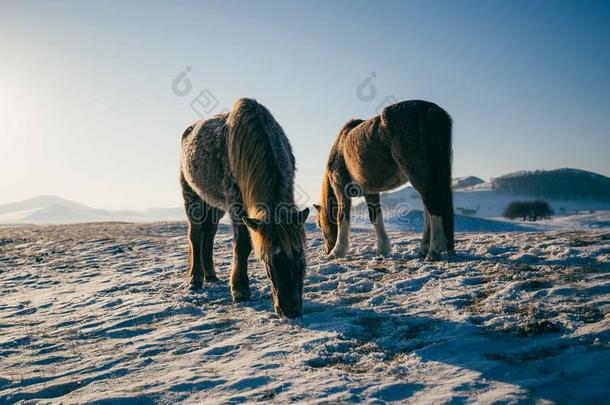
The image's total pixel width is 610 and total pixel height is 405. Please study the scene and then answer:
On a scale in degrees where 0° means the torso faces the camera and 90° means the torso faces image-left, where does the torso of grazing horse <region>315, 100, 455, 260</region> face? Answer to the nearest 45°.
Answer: approximately 135°

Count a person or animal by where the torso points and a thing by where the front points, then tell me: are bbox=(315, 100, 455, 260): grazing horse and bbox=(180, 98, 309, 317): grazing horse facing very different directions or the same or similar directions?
very different directions

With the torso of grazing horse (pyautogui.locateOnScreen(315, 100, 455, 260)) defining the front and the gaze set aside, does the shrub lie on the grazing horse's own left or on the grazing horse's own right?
on the grazing horse's own right

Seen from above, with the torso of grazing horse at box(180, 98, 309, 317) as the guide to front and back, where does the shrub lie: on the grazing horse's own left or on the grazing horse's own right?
on the grazing horse's own left
